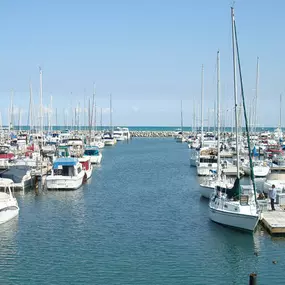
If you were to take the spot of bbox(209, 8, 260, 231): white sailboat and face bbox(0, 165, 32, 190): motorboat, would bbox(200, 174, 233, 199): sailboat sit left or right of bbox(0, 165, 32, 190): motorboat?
right

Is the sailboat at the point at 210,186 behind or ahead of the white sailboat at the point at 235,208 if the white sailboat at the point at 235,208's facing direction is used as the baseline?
behind
